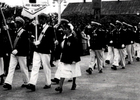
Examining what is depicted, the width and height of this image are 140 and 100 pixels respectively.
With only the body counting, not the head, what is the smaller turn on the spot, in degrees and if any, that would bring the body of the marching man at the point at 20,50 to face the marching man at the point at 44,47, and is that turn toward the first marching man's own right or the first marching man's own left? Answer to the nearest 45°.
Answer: approximately 135° to the first marching man's own left

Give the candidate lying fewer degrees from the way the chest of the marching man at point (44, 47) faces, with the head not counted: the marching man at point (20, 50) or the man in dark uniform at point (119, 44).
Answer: the marching man

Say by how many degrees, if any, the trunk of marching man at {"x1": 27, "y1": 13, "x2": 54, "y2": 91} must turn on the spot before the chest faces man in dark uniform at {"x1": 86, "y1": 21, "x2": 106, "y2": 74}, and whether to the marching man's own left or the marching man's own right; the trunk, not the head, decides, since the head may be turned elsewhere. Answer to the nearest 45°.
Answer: approximately 180°

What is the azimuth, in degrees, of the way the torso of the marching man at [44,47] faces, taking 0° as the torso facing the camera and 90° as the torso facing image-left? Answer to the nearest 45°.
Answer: approximately 45°

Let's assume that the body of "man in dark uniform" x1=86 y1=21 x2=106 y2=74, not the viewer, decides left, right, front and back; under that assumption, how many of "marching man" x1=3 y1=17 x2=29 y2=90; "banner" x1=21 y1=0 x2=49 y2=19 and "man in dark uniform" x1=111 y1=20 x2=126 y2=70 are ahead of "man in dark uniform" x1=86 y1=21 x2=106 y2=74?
2

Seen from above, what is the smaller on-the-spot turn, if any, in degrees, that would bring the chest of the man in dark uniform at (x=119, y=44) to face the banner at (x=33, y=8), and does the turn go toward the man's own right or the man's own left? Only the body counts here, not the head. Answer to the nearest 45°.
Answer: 0° — they already face it
